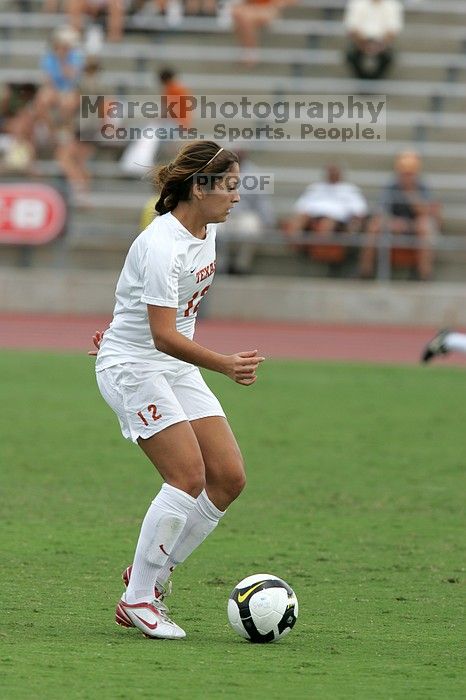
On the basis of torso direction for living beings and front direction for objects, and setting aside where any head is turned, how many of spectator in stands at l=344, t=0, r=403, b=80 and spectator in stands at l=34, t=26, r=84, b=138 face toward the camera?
2

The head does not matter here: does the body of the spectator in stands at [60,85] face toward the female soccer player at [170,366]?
yes

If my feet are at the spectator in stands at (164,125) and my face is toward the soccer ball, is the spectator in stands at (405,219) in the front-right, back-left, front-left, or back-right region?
front-left

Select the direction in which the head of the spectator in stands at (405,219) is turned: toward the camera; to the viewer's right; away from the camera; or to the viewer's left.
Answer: toward the camera

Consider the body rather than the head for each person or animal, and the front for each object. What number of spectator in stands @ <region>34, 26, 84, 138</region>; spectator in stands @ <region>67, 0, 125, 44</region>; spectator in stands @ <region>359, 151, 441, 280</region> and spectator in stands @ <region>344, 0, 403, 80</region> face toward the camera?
4

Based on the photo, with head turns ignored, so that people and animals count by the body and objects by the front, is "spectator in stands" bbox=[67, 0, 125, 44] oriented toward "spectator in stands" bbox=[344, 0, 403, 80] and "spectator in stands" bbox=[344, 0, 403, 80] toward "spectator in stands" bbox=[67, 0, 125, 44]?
no

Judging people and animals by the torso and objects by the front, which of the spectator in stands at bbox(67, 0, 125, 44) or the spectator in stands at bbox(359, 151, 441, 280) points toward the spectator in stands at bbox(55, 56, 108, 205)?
the spectator in stands at bbox(67, 0, 125, 44)

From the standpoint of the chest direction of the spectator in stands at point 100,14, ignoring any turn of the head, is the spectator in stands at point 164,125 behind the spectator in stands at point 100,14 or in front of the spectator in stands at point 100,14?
in front

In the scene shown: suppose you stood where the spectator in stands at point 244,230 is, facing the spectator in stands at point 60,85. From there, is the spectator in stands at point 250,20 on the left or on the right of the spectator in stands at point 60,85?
right

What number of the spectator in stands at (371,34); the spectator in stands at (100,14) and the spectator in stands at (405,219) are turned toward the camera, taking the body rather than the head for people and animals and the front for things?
3

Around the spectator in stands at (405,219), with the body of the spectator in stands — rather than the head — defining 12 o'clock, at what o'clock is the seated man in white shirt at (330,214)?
The seated man in white shirt is roughly at 3 o'clock from the spectator in stands.

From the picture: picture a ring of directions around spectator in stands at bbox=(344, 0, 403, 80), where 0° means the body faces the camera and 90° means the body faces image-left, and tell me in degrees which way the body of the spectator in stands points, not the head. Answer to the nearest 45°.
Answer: approximately 0°

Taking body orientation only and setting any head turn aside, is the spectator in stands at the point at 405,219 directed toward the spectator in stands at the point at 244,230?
no

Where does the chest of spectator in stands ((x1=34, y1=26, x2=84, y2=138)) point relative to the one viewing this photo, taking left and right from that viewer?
facing the viewer

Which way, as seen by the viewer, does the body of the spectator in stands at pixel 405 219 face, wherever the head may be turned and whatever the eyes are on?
toward the camera

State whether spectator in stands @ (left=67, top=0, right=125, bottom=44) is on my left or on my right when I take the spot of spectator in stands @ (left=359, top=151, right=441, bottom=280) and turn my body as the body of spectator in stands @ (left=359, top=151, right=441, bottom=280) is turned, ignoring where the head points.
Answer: on my right

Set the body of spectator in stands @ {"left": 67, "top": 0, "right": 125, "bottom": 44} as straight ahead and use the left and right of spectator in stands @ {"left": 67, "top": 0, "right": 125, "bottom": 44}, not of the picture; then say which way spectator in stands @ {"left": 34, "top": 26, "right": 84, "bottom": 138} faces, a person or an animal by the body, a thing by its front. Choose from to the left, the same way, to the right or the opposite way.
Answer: the same way

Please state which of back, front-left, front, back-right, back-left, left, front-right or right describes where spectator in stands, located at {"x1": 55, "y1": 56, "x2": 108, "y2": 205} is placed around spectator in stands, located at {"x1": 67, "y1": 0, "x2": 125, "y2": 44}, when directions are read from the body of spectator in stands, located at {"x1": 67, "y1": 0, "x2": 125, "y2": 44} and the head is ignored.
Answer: front

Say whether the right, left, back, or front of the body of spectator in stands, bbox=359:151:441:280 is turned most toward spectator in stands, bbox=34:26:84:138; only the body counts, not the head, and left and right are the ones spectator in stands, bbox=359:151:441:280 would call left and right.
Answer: right

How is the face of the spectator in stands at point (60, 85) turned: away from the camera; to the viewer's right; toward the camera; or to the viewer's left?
toward the camera

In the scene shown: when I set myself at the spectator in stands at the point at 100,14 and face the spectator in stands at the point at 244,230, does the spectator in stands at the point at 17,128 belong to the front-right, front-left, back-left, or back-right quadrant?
front-right
